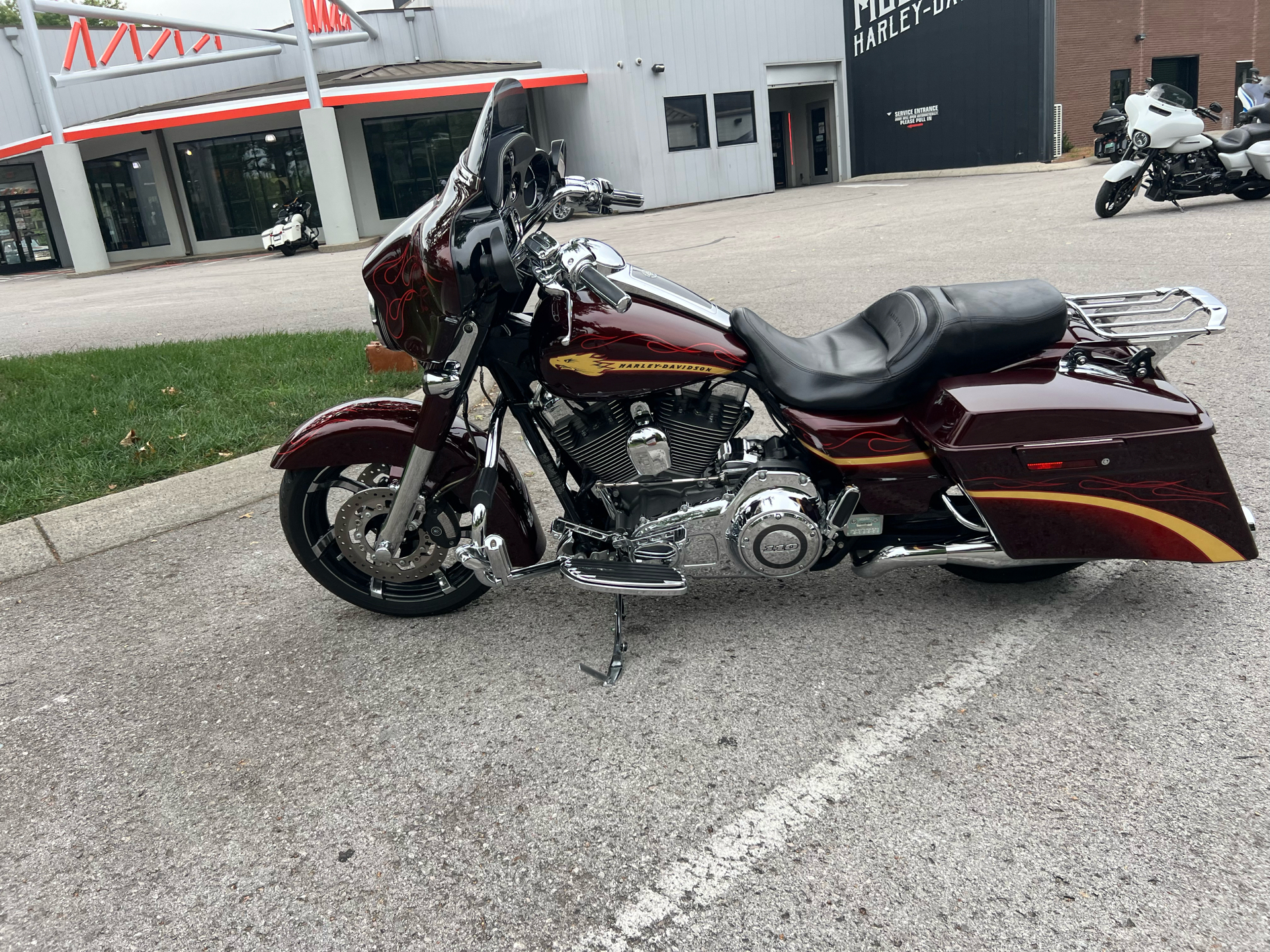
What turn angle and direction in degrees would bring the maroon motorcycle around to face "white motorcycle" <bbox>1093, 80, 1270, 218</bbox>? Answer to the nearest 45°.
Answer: approximately 135° to its right

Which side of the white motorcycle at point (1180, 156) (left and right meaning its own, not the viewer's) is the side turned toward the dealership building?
right

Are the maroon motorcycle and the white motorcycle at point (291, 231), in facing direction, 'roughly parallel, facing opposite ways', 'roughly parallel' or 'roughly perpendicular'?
roughly perpendicular

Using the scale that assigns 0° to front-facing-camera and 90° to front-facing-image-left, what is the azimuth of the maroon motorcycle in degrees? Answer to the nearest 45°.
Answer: approximately 90°

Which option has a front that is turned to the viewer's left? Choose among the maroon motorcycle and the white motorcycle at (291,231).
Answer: the maroon motorcycle

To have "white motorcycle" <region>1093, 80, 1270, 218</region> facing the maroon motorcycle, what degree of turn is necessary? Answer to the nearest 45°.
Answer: approximately 45° to its left

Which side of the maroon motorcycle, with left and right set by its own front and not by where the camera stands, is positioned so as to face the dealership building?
right

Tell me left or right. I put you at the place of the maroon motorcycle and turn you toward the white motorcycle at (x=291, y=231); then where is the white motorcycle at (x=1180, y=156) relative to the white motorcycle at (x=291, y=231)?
right

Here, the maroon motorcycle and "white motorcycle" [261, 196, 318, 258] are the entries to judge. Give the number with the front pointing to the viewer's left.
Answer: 1

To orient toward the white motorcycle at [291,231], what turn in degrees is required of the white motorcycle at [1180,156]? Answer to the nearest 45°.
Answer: approximately 45° to its right

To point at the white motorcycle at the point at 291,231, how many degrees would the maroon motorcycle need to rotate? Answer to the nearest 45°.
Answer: approximately 45° to its right
